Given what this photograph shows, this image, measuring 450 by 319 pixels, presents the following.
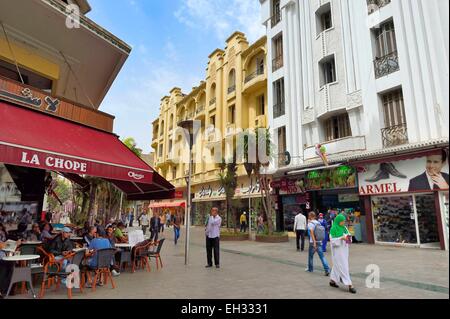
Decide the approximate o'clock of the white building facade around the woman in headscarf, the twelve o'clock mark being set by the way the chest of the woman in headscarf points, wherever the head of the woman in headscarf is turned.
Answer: The white building facade is roughly at 8 o'clock from the woman in headscarf.

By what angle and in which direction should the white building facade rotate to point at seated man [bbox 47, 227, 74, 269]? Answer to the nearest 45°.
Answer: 0° — it already faces them

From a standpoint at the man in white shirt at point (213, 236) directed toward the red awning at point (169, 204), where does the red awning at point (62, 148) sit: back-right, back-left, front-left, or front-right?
back-left

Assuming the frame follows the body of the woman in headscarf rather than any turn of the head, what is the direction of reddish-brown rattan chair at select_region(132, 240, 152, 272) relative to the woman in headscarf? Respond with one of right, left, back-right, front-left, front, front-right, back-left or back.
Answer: back-right

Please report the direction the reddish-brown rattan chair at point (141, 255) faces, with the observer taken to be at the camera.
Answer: facing away from the viewer and to the left of the viewer

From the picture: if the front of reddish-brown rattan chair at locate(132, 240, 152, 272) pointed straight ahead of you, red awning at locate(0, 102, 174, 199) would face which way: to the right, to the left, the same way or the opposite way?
the opposite way
